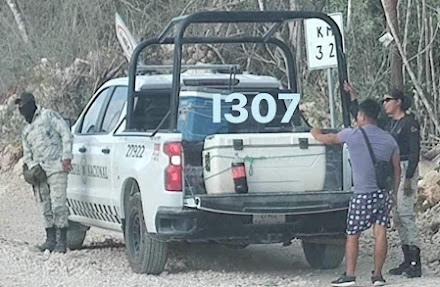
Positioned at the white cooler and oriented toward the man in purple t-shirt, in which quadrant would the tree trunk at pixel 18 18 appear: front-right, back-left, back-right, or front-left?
back-left

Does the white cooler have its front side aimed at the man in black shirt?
no

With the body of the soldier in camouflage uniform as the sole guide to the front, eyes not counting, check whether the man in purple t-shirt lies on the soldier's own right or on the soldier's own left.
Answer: on the soldier's own left

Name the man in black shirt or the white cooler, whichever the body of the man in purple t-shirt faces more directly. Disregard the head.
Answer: the white cooler

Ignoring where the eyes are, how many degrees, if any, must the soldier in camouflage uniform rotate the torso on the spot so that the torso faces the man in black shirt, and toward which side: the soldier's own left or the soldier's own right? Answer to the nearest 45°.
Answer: approximately 90° to the soldier's own left

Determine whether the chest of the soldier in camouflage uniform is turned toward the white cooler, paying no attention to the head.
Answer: no

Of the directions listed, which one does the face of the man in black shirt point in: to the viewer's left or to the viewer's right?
to the viewer's left

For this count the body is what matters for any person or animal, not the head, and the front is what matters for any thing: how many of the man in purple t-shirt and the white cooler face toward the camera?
1

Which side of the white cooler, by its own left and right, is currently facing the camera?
front

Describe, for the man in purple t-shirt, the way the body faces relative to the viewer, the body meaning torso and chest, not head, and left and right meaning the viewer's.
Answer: facing away from the viewer and to the left of the viewer

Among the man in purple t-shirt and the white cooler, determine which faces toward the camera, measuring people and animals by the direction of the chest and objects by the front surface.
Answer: the white cooler

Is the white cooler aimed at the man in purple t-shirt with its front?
no

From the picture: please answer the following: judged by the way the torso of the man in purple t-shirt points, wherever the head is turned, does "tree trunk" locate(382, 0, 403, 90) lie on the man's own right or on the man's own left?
on the man's own right

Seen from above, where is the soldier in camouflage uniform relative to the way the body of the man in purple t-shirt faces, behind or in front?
in front

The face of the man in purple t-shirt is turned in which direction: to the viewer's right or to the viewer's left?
to the viewer's left
